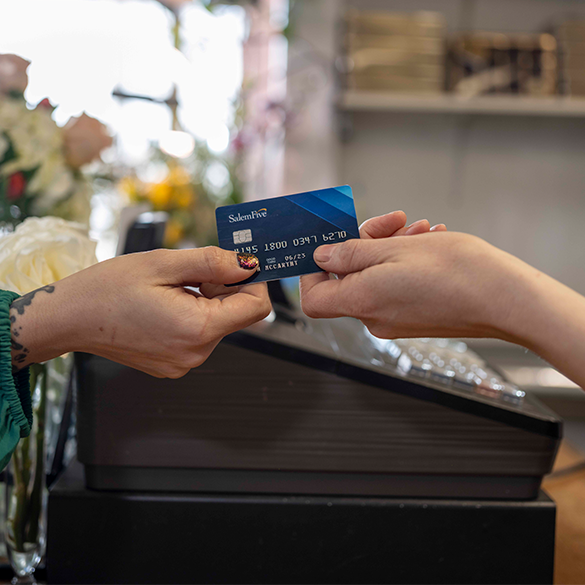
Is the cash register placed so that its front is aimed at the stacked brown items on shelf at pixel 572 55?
no

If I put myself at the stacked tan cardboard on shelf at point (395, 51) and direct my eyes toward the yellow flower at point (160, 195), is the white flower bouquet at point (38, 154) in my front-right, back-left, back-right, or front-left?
front-left

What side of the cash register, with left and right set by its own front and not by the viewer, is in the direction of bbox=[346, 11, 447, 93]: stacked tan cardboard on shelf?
left

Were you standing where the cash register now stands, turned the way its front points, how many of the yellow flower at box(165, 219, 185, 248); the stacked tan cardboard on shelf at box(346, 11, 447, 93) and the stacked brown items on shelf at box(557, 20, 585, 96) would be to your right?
0

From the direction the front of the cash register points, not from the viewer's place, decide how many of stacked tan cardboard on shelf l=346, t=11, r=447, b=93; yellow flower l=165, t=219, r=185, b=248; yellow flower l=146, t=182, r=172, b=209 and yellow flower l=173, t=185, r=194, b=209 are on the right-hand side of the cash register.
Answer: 0

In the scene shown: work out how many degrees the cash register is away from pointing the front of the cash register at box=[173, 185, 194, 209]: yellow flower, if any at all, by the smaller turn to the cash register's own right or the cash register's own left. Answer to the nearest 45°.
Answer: approximately 90° to the cash register's own left

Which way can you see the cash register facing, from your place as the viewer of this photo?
facing to the right of the viewer
